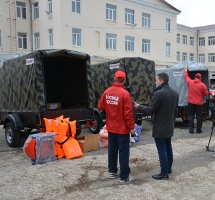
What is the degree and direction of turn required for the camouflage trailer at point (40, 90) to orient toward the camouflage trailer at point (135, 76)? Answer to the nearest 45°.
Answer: approximately 90° to its right

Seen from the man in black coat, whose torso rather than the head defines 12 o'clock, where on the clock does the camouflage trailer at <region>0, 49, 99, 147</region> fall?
The camouflage trailer is roughly at 12 o'clock from the man in black coat.

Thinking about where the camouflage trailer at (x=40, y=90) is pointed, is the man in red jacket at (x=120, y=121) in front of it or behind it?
behind

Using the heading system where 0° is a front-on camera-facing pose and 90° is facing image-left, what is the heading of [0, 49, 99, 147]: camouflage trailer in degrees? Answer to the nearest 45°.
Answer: approximately 135°

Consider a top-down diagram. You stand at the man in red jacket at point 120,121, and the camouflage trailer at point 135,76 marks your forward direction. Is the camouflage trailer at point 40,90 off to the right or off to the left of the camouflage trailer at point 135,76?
left
